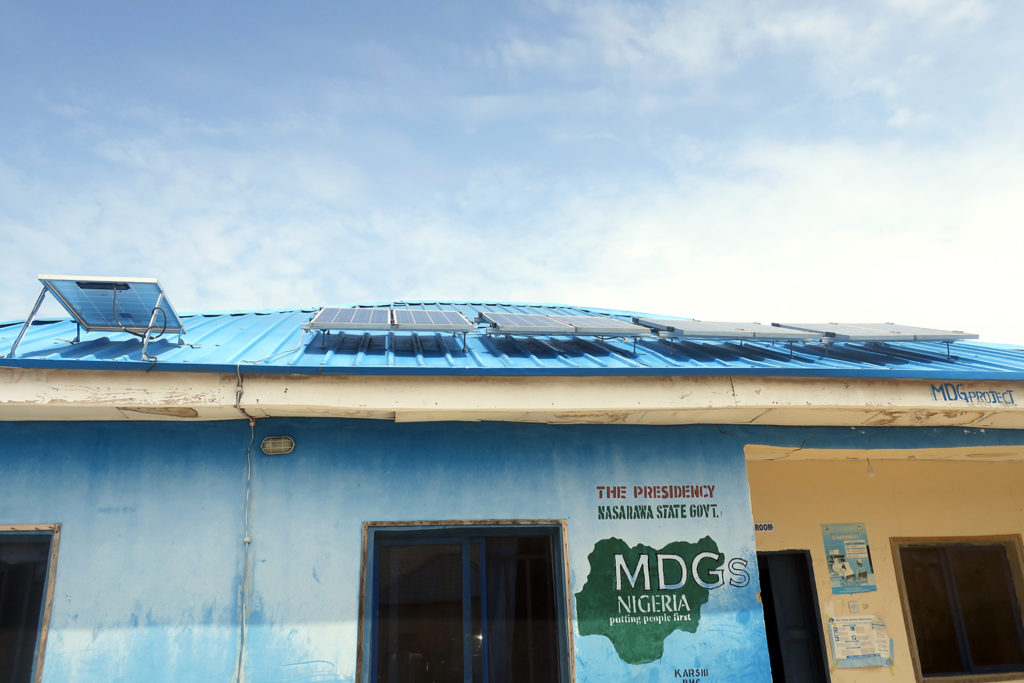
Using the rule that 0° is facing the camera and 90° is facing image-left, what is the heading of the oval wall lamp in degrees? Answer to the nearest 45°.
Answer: approximately 0°

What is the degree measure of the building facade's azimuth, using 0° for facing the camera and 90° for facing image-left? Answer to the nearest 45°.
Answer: approximately 0°

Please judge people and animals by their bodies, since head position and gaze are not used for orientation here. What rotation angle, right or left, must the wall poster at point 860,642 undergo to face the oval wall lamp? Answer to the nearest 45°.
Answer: approximately 45° to its right

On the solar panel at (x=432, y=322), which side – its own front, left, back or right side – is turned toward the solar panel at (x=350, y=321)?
right
